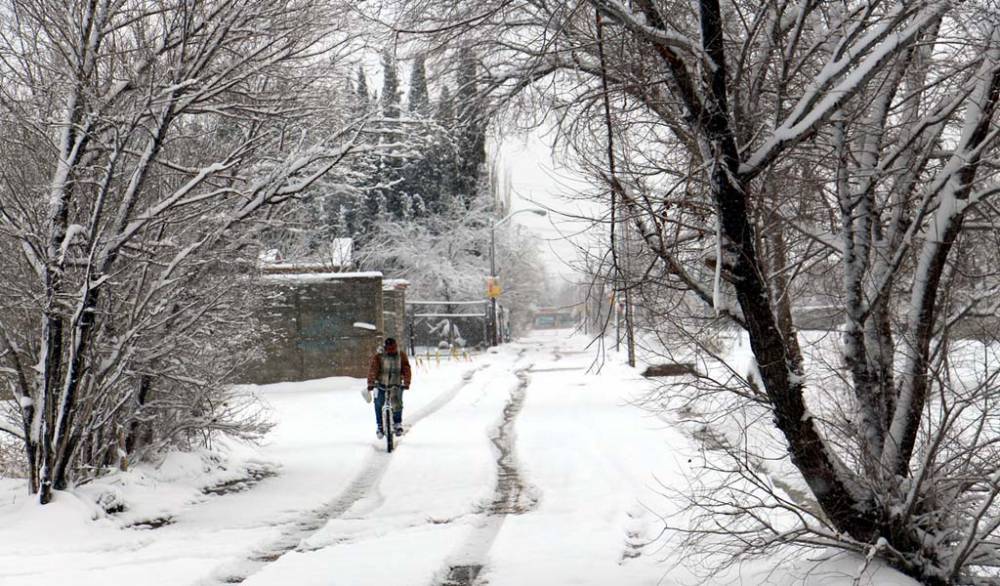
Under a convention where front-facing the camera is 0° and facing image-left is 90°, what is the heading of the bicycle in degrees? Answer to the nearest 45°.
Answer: approximately 0°

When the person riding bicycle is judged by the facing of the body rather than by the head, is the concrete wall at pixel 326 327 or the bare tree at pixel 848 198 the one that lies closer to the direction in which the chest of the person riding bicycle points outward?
the bare tree

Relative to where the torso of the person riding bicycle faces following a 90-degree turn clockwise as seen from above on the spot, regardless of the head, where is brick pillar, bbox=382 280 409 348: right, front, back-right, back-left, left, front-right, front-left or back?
right

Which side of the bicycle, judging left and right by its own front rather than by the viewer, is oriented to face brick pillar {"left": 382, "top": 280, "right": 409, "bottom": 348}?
back

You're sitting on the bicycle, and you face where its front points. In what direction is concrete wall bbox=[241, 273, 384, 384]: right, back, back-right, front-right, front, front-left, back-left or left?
back

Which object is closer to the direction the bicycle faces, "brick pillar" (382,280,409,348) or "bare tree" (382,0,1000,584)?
the bare tree
